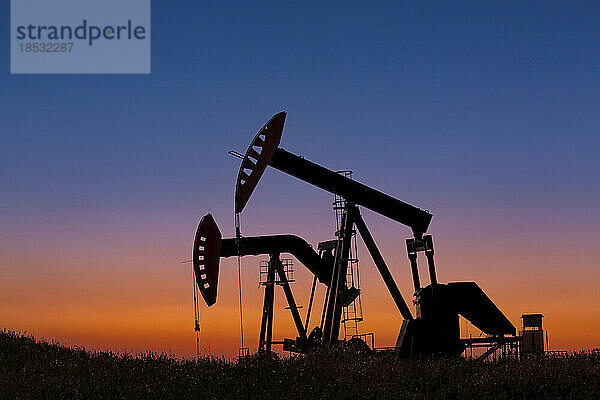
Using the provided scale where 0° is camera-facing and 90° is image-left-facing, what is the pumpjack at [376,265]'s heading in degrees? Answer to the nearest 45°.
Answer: approximately 90°
